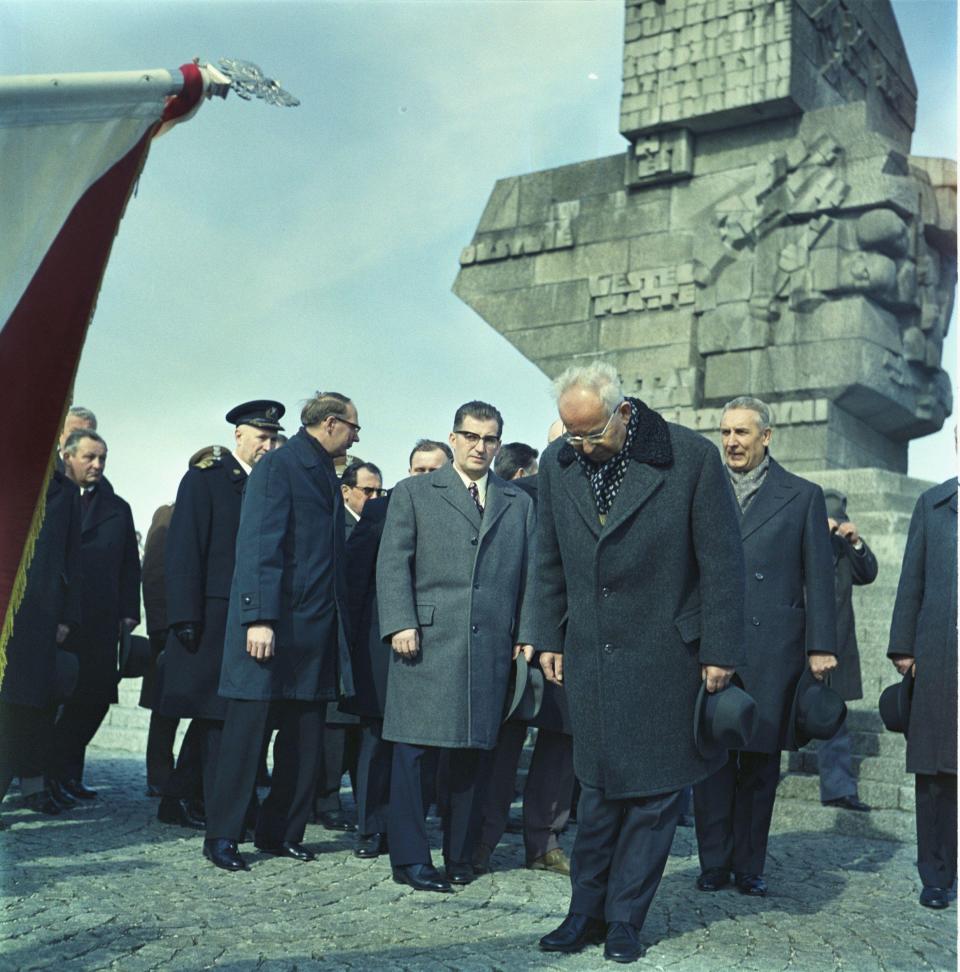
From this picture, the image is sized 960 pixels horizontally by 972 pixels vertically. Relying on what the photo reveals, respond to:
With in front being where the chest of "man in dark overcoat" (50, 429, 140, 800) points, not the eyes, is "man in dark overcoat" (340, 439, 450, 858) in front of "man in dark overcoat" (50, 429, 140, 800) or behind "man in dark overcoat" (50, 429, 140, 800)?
in front

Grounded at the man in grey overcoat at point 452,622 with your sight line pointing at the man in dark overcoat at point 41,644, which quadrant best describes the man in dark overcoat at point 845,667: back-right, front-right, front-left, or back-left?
back-right

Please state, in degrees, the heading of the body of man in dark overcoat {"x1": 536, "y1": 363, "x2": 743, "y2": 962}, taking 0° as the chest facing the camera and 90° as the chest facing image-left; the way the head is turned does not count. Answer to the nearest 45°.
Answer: approximately 45°

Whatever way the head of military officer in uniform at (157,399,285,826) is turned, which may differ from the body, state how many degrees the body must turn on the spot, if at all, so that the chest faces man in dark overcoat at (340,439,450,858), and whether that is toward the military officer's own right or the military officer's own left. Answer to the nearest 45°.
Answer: approximately 45° to the military officer's own left

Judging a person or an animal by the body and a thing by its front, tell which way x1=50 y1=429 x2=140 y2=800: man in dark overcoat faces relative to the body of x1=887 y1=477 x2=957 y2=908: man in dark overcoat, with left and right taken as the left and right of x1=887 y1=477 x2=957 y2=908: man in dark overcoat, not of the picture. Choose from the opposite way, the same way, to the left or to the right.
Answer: to the left

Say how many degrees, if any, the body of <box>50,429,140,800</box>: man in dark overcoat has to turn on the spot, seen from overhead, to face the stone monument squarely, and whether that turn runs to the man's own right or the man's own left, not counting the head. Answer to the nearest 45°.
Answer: approximately 90° to the man's own left

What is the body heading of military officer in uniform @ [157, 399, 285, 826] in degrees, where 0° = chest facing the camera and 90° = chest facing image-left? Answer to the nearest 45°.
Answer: approximately 315°

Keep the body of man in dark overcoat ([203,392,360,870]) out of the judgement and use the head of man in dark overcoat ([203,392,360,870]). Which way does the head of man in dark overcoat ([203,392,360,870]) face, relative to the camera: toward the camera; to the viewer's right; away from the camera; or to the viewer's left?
to the viewer's right

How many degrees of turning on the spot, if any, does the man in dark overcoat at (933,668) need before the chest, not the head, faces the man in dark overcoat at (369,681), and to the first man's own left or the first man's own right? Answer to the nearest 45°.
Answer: approximately 90° to the first man's own right
